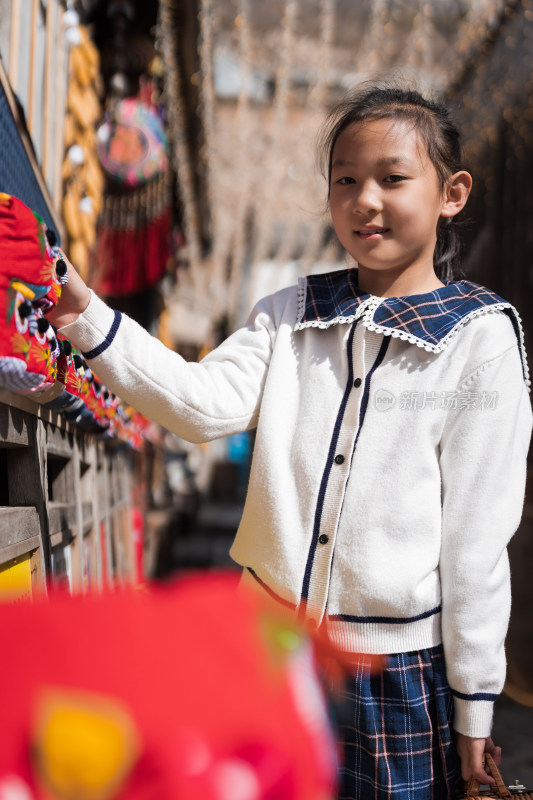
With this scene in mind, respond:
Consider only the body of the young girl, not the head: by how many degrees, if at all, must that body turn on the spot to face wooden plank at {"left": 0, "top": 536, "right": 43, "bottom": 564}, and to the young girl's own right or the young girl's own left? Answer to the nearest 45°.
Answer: approximately 45° to the young girl's own right

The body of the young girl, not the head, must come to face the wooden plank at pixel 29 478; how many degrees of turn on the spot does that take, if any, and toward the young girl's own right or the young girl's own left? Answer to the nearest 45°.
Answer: approximately 45° to the young girl's own right

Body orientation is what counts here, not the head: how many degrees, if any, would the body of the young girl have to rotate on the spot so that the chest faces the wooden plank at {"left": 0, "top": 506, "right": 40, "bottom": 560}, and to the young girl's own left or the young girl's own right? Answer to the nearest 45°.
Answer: approximately 45° to the young girl's own right

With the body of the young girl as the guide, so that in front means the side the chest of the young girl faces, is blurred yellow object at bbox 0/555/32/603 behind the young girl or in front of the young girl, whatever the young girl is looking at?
in front

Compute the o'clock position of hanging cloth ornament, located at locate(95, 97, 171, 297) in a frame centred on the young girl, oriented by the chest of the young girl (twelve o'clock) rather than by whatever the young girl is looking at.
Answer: The hanging cloth ornament is roughly at 4 o'clock from the young girl.

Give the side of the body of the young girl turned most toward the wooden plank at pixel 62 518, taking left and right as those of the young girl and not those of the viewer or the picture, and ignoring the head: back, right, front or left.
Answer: right

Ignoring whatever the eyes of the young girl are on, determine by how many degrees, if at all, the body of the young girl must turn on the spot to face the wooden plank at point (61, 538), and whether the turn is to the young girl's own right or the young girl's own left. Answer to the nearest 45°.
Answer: approximately 90° to the young girl's own right

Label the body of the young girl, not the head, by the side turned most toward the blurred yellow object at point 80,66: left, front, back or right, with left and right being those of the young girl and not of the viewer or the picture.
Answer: right
